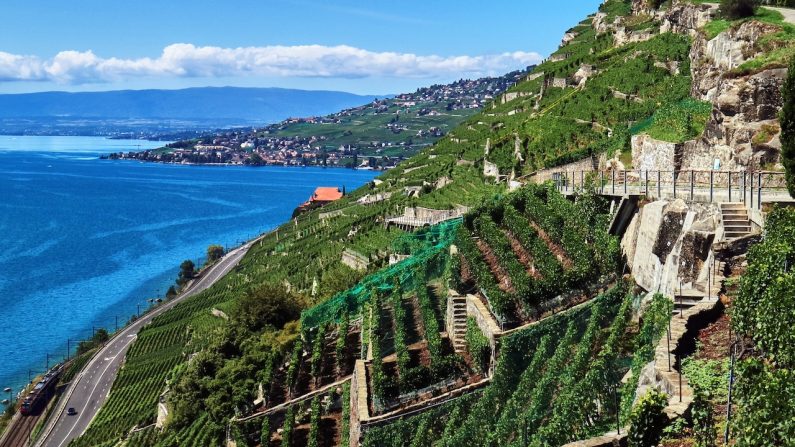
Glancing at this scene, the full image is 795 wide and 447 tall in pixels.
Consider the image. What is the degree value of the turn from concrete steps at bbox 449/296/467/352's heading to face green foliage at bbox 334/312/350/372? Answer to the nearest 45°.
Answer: approximately 135° to its right

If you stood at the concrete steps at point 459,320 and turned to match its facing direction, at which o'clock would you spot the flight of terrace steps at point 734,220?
The flight of terrace steps is roughly at 10 o'clock from the concrete steps.

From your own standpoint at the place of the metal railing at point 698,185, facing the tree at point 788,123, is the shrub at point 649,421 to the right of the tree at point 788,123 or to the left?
right

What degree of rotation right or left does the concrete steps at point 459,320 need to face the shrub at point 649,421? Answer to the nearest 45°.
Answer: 0° — it already faces it

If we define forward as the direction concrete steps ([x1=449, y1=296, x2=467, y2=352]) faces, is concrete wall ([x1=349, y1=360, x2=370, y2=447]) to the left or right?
on its right

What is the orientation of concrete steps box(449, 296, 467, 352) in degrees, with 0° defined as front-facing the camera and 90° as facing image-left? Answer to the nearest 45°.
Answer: approximately 0°

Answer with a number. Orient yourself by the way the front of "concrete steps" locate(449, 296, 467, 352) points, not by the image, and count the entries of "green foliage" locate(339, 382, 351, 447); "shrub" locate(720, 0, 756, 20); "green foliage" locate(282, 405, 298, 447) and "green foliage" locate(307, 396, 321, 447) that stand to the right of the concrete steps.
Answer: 3

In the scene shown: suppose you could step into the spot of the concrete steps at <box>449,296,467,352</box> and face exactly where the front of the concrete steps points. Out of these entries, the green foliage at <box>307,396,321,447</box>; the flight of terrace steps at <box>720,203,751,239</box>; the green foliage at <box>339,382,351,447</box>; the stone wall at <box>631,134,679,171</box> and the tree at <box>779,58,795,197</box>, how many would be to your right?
2

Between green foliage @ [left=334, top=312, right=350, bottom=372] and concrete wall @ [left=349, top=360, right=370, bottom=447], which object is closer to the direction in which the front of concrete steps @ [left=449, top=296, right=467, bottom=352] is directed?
the concrete wall

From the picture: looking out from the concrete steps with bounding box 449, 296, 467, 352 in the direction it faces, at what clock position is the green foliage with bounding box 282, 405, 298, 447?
The green foliage is roughly at 3 o'clock from the concrete steps.

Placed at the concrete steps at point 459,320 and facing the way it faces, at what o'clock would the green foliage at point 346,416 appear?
The green foliage is roughly at 3 o'clock from the concrete steps.

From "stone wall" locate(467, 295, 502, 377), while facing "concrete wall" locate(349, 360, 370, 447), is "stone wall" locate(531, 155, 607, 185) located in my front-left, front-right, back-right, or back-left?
back-right

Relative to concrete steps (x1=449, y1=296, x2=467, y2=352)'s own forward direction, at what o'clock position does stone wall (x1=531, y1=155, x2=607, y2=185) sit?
The stone wall is roughly at 7 o'clock from the concrete steps.

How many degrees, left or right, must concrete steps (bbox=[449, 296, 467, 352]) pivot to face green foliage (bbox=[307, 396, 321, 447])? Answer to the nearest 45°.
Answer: approximately 90° to its right

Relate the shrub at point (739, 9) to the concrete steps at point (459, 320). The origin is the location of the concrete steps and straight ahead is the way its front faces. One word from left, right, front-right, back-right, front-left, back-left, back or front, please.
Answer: back-left
